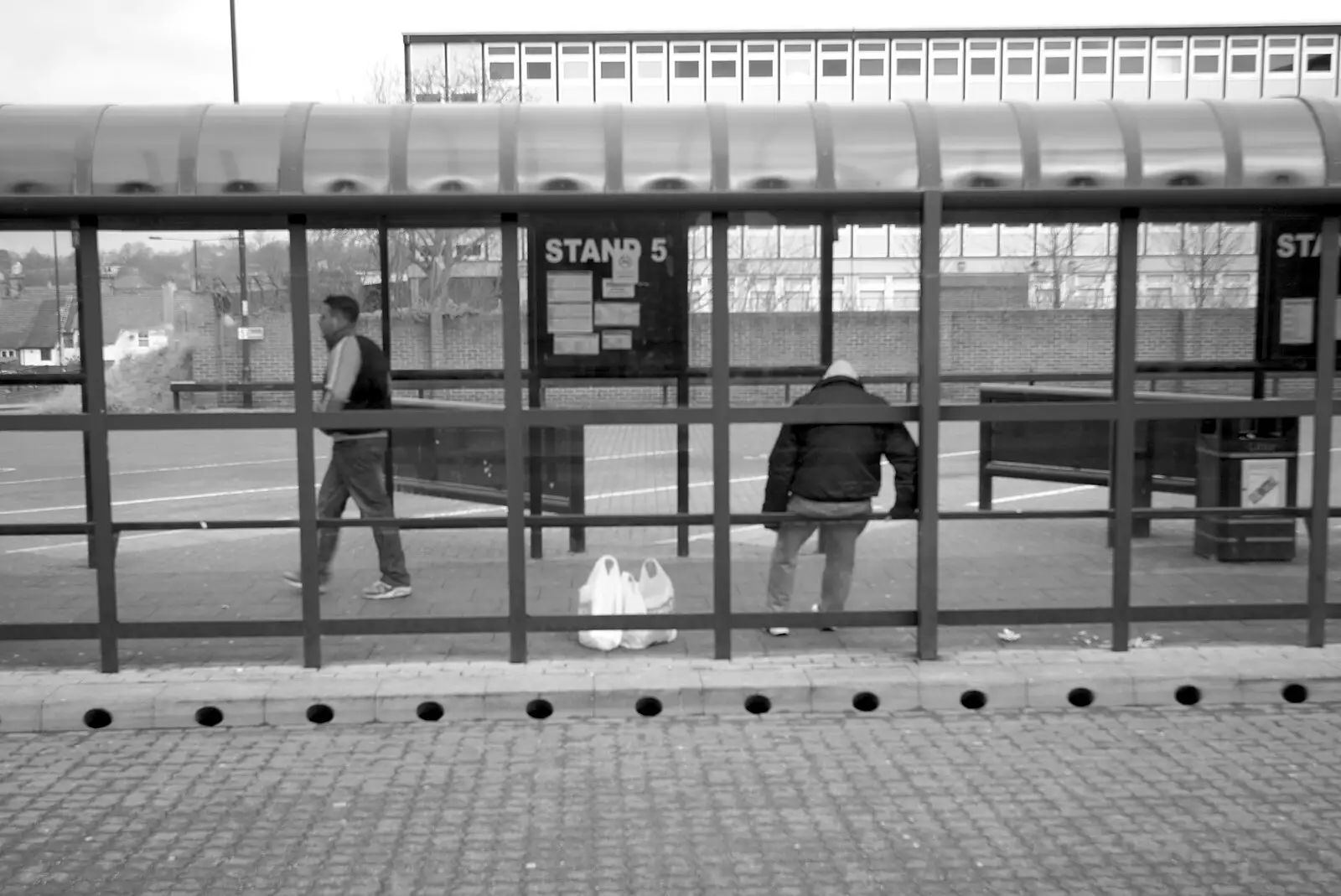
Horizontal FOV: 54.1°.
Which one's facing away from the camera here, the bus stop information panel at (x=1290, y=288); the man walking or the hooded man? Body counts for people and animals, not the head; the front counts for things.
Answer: the hooded man

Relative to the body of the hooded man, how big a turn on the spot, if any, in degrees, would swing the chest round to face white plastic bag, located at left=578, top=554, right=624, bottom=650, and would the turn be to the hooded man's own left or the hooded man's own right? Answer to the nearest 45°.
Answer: approximately 90° to the hooded man's own left

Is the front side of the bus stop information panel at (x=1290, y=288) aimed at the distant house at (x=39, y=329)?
no

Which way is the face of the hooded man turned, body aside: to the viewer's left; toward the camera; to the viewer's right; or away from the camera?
away from the camera

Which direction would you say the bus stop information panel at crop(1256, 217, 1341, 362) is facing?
toward the camera

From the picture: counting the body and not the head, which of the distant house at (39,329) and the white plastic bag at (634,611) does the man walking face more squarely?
the distant house

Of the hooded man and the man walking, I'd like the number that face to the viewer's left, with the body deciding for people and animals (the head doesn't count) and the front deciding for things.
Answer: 1

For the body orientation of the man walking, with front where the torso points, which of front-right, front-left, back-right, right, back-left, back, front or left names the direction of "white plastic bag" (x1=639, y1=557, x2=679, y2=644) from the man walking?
back

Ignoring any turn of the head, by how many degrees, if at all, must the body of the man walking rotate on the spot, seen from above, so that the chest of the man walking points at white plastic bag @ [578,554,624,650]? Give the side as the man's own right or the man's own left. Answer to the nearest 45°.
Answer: approximately 180°

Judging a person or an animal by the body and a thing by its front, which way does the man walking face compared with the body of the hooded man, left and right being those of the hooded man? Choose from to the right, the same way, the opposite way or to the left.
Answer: to the left

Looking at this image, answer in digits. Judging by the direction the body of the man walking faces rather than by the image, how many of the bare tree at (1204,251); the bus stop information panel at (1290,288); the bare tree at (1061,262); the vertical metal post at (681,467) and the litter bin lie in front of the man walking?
0

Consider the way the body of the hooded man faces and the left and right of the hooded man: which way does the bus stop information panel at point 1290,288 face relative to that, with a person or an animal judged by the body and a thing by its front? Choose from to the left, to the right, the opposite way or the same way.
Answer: the opposite way

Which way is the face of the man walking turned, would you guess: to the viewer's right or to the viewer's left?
to the viewer's left

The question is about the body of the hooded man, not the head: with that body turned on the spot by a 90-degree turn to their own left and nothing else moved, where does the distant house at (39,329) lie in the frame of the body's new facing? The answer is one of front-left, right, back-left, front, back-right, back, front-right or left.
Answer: front

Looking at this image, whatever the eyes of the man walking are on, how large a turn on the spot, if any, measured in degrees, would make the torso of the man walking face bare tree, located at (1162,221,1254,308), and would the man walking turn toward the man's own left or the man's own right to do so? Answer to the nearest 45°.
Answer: approximately 180°

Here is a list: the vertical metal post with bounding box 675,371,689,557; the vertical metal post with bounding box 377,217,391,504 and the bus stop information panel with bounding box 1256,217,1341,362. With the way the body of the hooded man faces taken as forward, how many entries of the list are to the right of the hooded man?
1

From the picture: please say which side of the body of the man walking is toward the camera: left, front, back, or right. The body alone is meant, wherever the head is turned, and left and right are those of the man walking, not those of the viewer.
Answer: left

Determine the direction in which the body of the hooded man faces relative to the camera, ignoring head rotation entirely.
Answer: away from the camera

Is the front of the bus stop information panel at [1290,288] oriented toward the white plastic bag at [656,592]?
no
